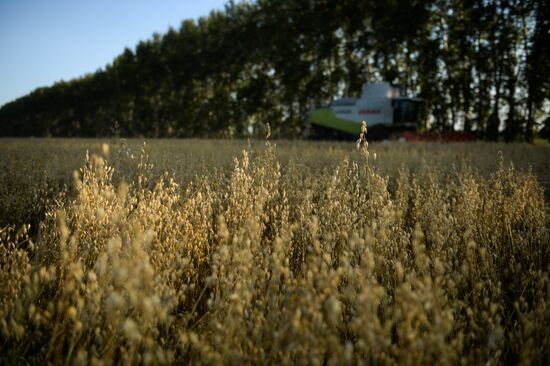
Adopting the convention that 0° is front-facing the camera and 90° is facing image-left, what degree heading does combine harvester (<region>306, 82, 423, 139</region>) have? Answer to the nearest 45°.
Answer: approximately 270°
